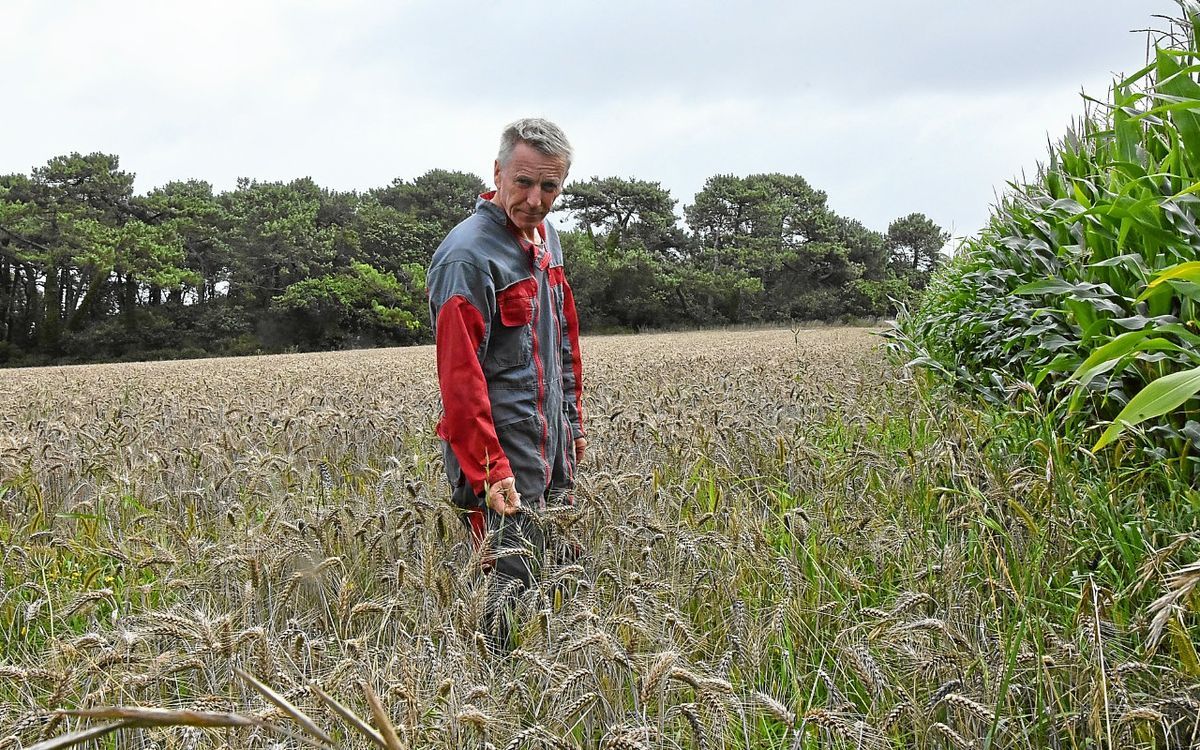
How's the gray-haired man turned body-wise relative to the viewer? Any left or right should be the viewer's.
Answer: facing the viewer and to the right of the viewer
